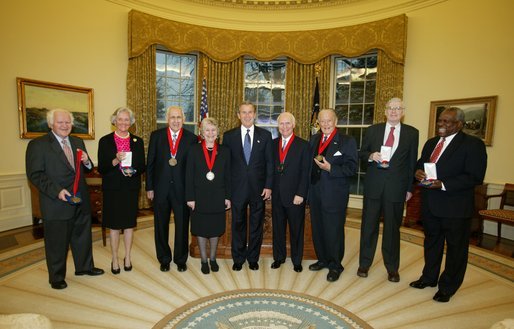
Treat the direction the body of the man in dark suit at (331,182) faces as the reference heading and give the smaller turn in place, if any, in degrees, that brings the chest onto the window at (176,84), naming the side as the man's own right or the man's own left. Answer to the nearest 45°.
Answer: approximately 90° to the man's own right

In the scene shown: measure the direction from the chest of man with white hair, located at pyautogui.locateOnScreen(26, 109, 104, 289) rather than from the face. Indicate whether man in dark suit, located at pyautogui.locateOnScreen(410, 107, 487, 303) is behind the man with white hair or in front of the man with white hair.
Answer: in front

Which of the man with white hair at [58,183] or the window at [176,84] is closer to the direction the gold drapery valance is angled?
the man with white hair

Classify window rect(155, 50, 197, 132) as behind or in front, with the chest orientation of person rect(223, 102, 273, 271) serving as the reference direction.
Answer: behind

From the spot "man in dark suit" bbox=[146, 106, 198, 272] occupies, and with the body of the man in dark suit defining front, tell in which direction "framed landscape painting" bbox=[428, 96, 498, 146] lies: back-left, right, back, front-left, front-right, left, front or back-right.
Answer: left

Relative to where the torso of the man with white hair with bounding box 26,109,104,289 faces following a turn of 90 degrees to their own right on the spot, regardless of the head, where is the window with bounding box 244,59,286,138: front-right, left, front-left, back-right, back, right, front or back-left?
back

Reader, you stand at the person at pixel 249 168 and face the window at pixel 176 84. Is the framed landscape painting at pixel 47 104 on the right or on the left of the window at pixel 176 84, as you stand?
left

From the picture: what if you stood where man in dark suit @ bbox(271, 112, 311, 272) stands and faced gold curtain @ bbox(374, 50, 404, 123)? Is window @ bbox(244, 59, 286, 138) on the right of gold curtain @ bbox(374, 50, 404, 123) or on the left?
left

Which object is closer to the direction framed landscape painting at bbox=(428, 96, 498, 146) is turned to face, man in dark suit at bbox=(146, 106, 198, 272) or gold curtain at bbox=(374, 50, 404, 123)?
the man in dark suit
